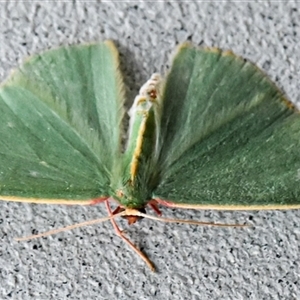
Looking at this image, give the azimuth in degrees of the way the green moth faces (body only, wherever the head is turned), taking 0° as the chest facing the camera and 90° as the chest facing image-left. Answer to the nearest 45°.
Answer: approximately 0°
